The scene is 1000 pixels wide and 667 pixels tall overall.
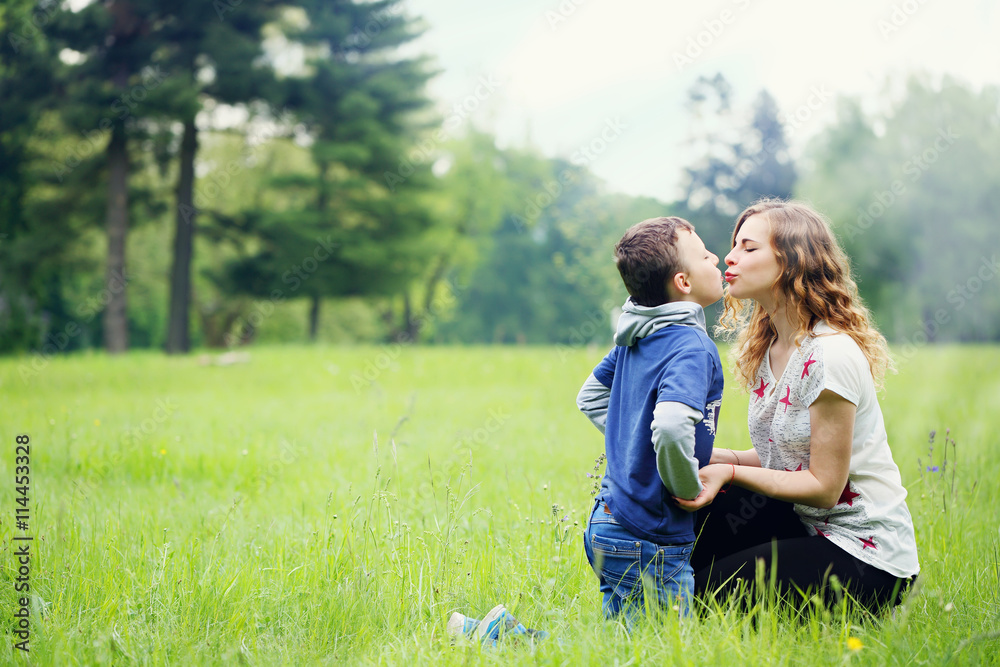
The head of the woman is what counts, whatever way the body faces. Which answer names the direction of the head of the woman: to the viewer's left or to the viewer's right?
to the viewer's left

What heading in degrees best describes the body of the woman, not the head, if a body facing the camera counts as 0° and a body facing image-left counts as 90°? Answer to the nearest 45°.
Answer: approximately 90°

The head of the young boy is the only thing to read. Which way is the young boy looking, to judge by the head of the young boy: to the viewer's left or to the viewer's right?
to the viewer's right

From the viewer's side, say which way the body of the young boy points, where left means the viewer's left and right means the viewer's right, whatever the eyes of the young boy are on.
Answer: facing away from the viewer and to the right of the viewer
